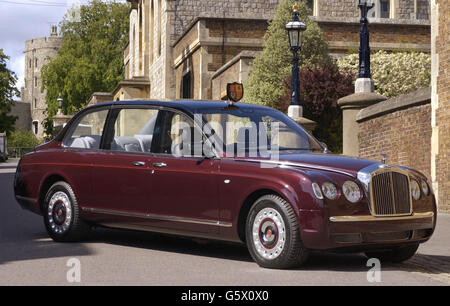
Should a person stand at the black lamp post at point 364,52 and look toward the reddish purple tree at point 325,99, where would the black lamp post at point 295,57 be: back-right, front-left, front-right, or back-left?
front-left

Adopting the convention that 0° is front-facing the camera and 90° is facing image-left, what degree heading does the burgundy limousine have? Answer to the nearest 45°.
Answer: approximately 315°

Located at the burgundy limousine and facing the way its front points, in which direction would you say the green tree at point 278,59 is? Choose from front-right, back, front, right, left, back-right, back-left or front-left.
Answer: back-left

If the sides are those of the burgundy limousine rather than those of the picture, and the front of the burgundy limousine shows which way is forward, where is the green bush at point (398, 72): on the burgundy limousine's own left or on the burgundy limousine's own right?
on the burgundy limousine's own left

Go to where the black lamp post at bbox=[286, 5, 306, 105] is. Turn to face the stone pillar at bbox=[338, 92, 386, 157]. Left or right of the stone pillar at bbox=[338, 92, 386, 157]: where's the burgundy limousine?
right

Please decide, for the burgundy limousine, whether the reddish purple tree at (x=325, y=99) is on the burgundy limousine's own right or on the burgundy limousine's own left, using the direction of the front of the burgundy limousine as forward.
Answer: on the burgundy limousine's own left

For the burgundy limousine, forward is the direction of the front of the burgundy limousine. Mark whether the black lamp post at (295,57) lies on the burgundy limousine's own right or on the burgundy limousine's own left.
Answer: on the burgundy limousine's own left

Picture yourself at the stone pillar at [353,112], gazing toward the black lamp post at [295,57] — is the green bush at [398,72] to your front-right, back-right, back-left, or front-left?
front-right

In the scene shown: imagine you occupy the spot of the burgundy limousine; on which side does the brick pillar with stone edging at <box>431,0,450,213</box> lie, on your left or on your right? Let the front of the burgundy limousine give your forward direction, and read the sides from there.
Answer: on your left

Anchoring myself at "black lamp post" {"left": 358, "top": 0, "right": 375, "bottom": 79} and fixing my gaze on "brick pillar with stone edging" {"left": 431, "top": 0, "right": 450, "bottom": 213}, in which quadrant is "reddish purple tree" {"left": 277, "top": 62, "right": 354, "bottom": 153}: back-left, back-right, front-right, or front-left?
back-left

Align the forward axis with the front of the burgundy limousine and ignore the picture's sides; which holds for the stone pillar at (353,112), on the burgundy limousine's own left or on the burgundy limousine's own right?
on the burgundy limousine's own left
